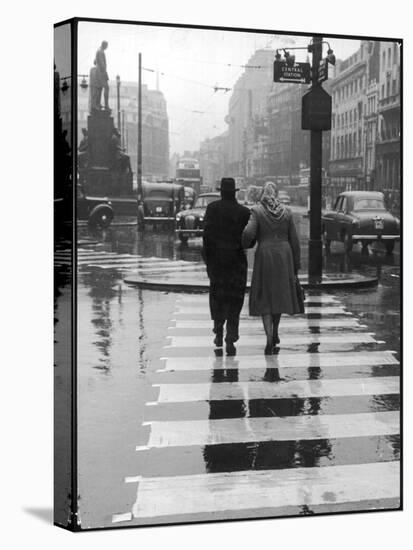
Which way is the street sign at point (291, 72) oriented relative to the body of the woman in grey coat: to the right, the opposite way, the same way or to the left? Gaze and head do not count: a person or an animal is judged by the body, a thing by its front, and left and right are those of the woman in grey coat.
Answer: the opposite way

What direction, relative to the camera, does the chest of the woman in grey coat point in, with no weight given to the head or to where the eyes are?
away from the camera

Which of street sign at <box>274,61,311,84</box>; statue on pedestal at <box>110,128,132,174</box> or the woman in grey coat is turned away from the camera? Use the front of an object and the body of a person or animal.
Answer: the woman in grey coat

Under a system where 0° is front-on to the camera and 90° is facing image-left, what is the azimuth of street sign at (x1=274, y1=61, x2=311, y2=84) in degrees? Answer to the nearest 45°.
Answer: approximately 0°

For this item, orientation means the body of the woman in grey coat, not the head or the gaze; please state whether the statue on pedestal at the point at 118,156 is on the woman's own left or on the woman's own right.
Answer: on the woman's own left
